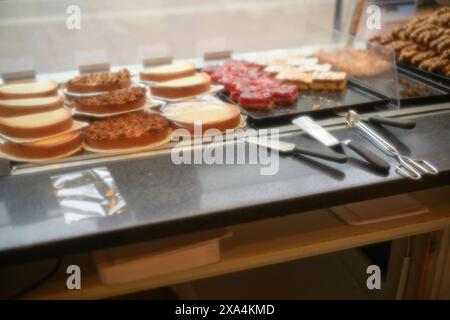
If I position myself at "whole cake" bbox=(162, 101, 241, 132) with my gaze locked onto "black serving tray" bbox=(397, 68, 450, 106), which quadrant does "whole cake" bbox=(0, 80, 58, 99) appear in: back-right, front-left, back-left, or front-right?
back-left

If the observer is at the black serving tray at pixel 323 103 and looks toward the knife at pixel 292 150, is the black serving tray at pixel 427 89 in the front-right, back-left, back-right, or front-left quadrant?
back-left

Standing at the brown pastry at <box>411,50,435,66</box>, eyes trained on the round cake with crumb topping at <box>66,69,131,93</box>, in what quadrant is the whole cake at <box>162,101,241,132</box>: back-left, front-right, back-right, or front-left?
front-left

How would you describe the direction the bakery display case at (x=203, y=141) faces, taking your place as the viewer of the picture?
facing away from the viewer and to the left of the viewer
